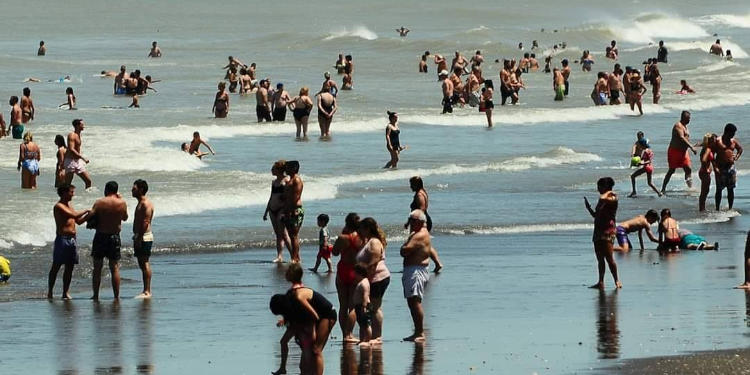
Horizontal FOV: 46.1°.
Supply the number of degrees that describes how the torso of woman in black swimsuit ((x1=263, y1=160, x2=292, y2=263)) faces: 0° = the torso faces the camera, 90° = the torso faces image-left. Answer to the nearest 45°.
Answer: approximately 45°

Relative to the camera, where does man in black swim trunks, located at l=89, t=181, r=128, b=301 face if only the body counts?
away from the camera

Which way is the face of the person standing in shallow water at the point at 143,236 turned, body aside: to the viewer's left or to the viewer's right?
to the viewer's left

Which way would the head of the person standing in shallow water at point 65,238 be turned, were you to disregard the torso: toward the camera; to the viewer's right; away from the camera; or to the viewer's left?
to the viewer's right

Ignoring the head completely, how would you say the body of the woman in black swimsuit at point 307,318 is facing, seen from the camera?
to the viewer's left

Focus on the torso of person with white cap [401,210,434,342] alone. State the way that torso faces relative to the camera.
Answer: to the viewer's left

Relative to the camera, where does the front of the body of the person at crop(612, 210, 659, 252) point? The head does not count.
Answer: to the viewer's right

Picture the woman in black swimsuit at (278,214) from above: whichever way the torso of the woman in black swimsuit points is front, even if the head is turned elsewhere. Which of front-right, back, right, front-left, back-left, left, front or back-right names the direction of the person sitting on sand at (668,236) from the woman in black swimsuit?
back-left
